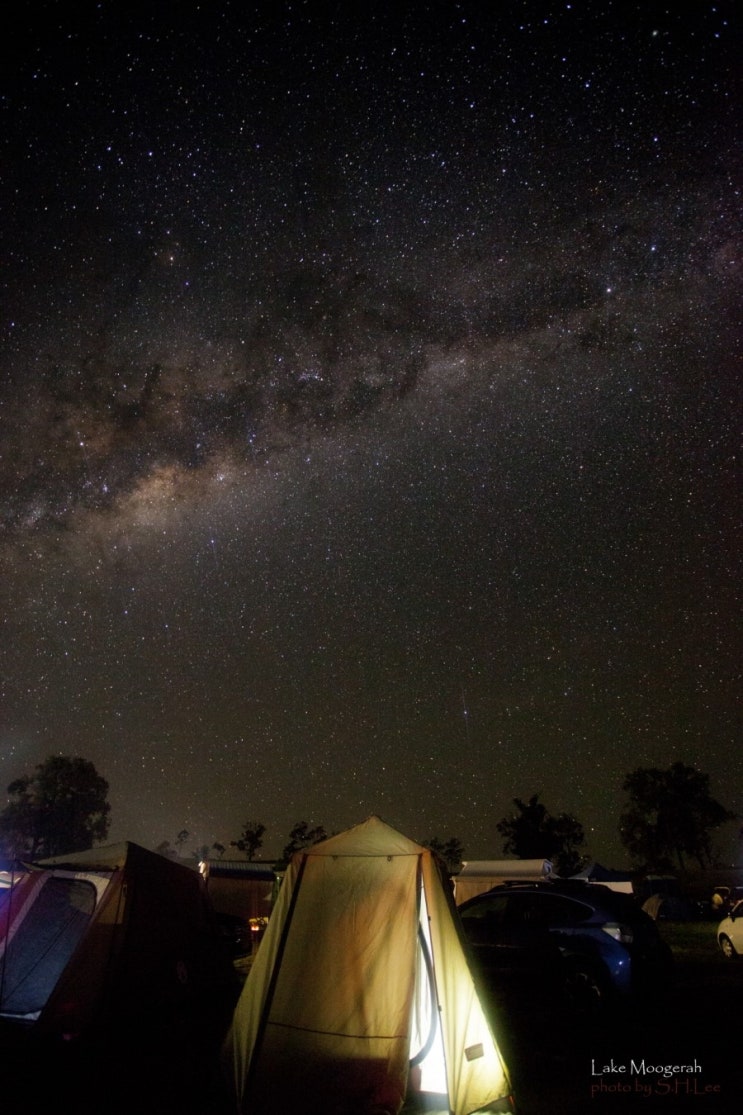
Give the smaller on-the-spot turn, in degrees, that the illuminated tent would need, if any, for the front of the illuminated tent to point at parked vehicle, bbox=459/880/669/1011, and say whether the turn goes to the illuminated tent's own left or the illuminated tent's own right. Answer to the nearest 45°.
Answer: approximately 135° to the illuminated tent's own left

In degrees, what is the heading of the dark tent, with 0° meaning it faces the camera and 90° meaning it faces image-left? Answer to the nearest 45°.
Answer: approximately 45°

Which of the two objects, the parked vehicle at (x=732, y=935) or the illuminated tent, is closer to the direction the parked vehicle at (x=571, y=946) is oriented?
the illuminated tent

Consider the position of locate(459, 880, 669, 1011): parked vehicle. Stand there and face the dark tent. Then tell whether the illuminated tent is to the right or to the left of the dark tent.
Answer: left

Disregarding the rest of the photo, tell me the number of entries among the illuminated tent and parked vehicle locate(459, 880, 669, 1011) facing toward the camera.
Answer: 1

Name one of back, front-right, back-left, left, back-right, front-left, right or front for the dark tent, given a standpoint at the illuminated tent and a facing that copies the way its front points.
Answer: back-right

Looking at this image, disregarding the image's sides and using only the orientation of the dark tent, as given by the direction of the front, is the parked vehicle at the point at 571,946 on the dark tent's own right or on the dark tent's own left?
on the dark tent's own left

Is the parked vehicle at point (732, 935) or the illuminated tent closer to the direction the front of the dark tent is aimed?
the illuminated tent
